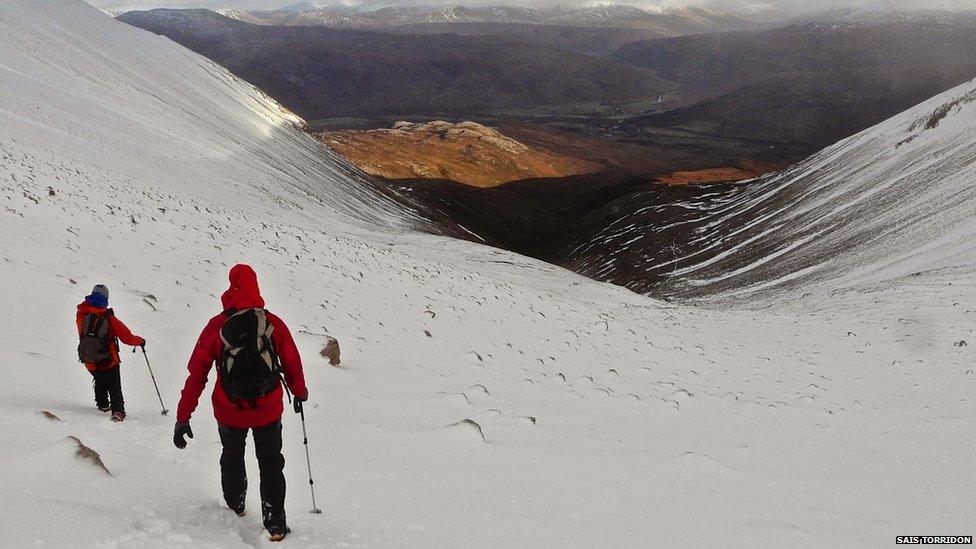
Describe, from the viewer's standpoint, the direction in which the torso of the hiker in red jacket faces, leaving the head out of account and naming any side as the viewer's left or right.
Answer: facing away from the viewer

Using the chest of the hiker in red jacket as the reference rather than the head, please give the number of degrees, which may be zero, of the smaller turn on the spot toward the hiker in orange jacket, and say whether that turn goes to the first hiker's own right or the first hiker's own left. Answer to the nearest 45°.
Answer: approximately 45° to the first hiker's own left

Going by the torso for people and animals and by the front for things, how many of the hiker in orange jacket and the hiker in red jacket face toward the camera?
0

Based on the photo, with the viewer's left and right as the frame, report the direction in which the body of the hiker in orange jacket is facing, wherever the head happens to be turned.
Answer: facing away from the viewer and to the right of the viewer

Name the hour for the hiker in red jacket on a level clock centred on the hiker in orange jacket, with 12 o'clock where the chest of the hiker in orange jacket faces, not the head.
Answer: The hiker in red jacket is roughly at 4 o'clock from the hiker in orange jacket.
